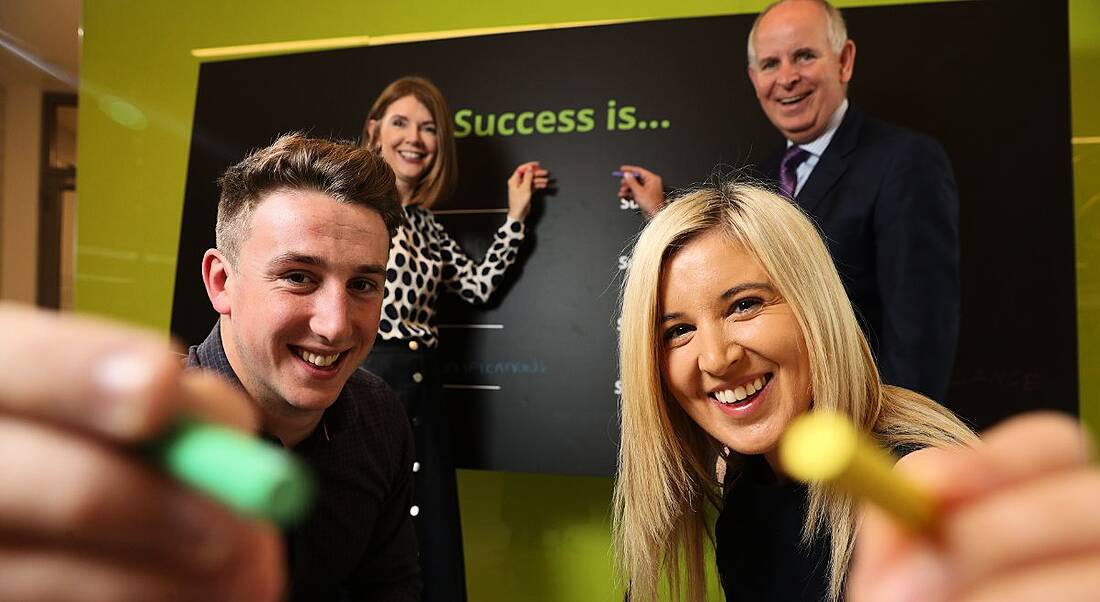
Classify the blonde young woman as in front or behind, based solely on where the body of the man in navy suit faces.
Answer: in front

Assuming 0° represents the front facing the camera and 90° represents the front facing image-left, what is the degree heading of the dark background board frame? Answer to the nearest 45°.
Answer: approximately 0°

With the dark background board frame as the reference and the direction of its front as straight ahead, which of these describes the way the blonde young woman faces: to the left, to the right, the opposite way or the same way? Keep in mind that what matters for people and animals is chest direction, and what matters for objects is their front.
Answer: the same way

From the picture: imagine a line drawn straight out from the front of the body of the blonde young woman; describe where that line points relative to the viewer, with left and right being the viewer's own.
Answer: facing the viewer

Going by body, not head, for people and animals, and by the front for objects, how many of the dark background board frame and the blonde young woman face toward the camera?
2

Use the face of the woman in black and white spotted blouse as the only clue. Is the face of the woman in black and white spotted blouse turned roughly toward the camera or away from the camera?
toward the camera

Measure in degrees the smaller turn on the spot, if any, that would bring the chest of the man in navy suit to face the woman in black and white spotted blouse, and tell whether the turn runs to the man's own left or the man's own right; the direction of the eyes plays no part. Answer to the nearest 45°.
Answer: approximately 45° to the man's own right

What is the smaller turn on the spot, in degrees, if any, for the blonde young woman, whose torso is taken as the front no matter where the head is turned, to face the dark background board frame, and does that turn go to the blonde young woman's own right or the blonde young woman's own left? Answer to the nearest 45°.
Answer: approximately 135° to the blonde young woman's own right

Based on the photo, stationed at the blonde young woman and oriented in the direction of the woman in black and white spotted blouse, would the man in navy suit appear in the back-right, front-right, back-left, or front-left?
front-right

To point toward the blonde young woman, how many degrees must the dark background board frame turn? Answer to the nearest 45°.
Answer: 0° — it already faces them

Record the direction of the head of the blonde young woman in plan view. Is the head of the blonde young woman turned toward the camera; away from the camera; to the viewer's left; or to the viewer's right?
toward the camera

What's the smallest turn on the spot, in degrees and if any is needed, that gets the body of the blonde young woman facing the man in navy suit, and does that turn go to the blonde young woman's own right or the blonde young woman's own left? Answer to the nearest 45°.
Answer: approximately 180°

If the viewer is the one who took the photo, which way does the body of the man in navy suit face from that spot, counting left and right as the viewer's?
facing the viewer and to the left of the viewer

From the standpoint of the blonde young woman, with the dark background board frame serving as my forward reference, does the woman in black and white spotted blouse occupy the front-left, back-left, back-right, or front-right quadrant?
front-left

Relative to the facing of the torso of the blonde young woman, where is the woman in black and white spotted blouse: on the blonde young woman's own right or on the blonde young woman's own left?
on the blonde young woman's own right
